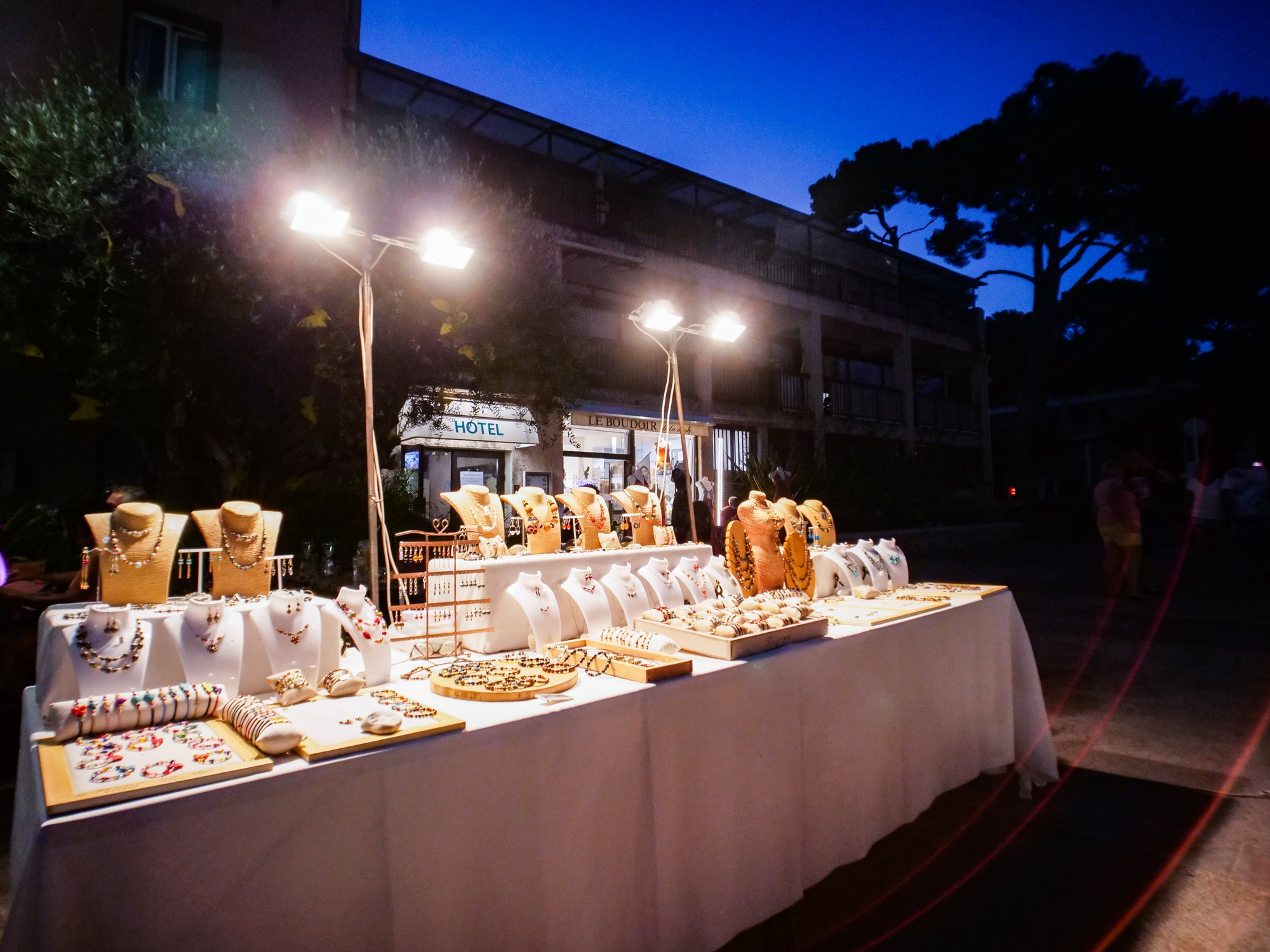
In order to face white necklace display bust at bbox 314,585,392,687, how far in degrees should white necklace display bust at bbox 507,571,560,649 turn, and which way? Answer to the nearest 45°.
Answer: approximately 90° to its right

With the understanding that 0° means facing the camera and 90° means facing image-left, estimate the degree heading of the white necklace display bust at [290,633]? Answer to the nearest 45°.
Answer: approximately 315°

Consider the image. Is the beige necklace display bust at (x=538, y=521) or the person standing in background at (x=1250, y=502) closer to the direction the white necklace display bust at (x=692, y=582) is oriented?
the person standing in background

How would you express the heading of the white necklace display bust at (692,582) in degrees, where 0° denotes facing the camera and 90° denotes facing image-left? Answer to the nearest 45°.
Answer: approximately 315°

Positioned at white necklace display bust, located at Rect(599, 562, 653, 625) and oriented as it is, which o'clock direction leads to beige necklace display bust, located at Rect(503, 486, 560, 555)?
The beige necklace display bust is roughly at 6 o'clock from the white necklace display bust.

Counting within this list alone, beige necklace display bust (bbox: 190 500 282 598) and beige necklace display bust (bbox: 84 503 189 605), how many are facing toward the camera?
2

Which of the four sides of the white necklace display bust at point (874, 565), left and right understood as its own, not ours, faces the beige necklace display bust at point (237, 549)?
right

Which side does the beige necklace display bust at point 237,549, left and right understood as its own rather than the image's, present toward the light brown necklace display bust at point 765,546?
left

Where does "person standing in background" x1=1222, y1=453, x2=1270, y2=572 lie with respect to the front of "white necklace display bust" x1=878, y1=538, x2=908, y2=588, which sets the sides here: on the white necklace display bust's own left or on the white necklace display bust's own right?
on the white necklace display bust's own left

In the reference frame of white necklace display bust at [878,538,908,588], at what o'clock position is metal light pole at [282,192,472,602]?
The metal light pole is roughly at 3 o'clock from the white necklace display bust.

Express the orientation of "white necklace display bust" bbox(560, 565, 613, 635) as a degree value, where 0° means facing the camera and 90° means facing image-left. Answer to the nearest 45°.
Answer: approximately 315°
